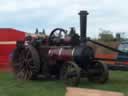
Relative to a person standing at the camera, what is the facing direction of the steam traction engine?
facing the viewer and to the right of the viewer
